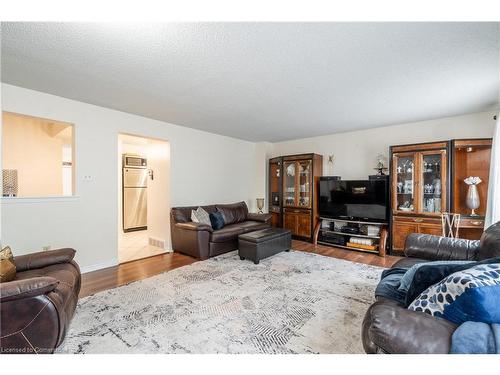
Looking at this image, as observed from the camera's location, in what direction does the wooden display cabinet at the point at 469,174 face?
facing the viewer

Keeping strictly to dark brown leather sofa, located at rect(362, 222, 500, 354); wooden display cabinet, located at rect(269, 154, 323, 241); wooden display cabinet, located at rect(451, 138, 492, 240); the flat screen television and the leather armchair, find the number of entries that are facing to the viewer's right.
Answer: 1

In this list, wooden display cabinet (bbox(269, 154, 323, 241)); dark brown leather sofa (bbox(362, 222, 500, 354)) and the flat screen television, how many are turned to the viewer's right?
0

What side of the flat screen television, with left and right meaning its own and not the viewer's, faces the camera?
front

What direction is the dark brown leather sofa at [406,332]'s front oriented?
to the viewer's left

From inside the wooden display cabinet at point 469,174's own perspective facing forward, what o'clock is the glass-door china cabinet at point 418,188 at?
The glass-door china cabinet is roughly at 2 o'clock from the wooden display cabinet.

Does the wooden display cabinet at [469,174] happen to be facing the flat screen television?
no

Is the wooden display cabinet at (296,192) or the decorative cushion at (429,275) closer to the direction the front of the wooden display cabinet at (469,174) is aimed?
the decorative cushion

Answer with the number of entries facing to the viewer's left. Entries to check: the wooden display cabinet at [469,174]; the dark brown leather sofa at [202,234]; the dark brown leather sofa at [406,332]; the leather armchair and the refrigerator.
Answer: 1

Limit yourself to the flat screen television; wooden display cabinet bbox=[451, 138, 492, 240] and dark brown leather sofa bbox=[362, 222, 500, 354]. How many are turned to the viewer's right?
0

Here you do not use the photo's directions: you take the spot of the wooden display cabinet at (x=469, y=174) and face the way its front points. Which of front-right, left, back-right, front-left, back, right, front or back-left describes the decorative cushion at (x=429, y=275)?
front

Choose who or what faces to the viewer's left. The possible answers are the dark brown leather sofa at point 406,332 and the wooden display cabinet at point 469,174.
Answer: the dark brown leather sofa

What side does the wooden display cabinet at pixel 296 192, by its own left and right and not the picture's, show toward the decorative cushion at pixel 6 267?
front

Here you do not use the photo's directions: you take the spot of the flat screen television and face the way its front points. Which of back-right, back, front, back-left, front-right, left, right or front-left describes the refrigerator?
right

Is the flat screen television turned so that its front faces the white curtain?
no
